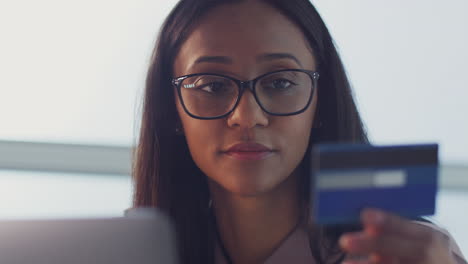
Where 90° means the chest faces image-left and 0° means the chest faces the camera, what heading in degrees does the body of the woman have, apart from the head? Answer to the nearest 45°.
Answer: approximately 0°

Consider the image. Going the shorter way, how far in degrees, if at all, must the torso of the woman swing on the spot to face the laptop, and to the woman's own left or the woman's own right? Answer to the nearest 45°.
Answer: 0° — they already face it
